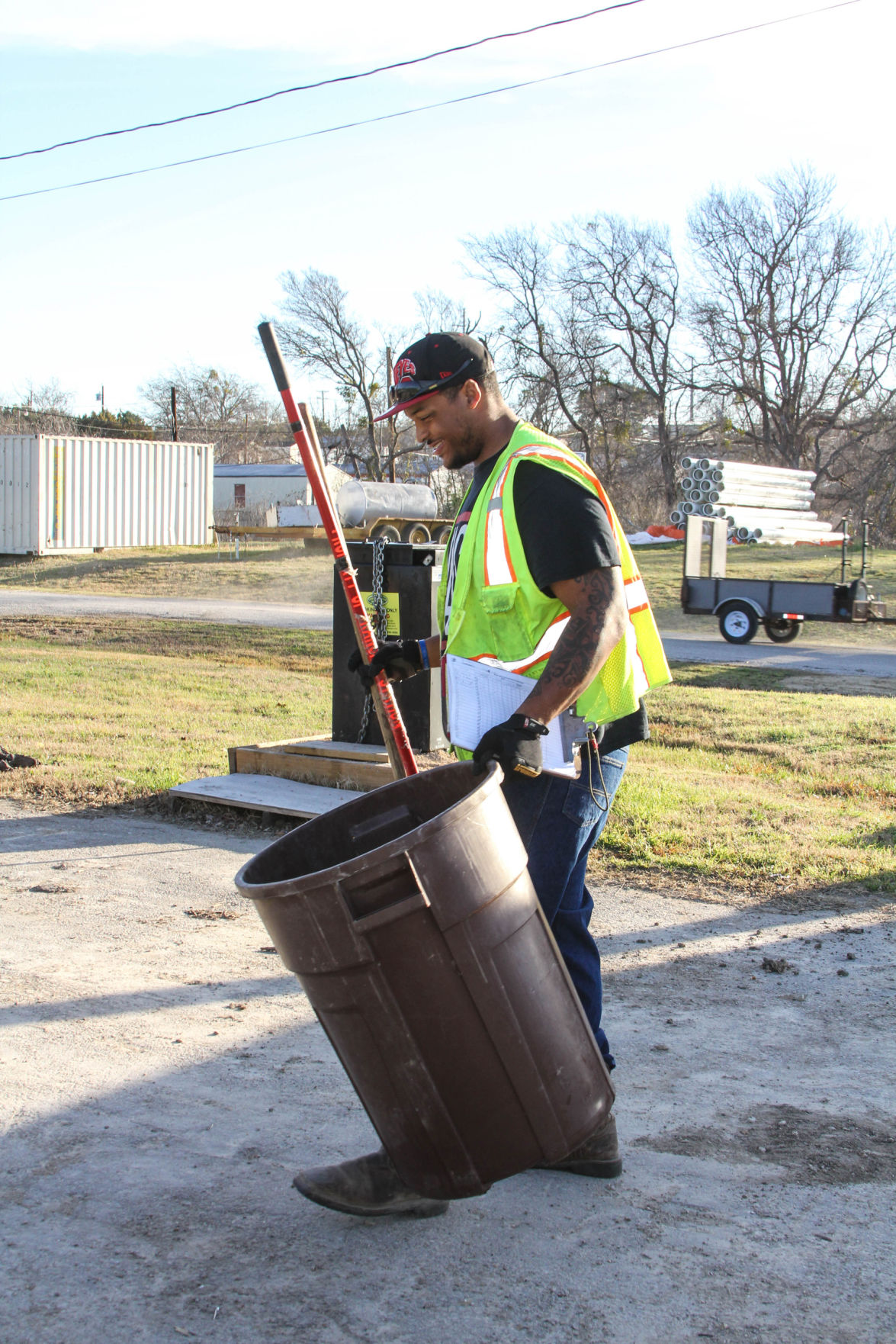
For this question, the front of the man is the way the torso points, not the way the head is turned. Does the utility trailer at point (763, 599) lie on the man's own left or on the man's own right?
on the man's own right

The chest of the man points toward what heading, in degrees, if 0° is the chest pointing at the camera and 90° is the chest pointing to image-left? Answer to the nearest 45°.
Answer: approximately 90°

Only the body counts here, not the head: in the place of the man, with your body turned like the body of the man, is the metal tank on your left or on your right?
on your right

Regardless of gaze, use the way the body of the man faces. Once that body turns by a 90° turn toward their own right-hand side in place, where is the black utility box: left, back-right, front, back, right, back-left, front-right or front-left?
front
